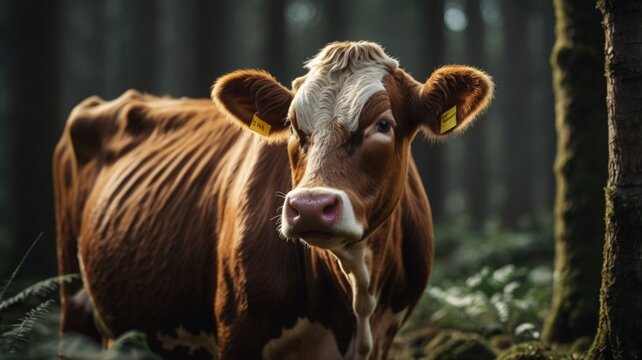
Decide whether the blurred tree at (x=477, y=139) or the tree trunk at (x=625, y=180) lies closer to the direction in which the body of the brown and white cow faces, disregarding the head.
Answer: the tree trunk

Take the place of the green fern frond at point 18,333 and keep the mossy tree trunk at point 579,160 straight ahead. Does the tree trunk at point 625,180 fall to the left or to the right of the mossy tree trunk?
right

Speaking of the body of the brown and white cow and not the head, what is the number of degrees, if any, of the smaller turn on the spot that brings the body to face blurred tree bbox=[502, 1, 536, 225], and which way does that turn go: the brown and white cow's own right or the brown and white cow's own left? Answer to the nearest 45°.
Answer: approximately 135° to the brown and white cow's own left

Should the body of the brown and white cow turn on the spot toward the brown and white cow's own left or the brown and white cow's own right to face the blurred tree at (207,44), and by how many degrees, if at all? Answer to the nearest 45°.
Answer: approximately 135° to the brown and white cow's own left

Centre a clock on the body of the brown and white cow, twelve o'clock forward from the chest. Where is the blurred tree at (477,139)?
The blurred tree is roughly at 8 o'clock from the brown and white cow.

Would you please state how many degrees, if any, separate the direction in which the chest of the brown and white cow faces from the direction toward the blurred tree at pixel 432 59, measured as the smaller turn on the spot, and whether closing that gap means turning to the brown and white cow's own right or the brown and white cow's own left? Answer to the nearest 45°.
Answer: approximately 135° to the brown and white cow's own left

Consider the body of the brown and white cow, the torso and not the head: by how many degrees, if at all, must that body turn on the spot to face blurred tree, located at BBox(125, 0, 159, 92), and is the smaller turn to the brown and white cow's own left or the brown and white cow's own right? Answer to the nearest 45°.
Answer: approximately 135° to the brown and white cow's own left

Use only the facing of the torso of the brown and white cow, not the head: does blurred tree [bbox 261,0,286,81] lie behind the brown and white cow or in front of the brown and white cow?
behind

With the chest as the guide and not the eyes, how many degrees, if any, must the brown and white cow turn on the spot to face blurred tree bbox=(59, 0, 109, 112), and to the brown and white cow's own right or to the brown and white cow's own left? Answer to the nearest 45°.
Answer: approximately 135° to the brown and white cow's own left

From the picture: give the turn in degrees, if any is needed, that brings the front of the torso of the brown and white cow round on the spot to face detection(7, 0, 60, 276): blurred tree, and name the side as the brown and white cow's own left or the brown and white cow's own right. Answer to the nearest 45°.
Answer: approximately 180°

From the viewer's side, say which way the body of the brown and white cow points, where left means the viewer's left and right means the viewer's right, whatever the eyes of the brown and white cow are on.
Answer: facing the viewer and to the right of the viewer
